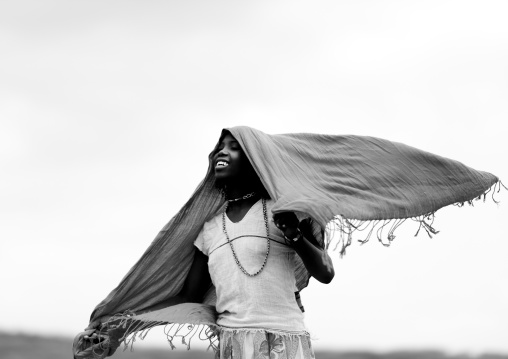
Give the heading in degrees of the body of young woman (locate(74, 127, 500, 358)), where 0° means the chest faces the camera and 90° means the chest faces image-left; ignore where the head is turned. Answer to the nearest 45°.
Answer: approximately 0°
